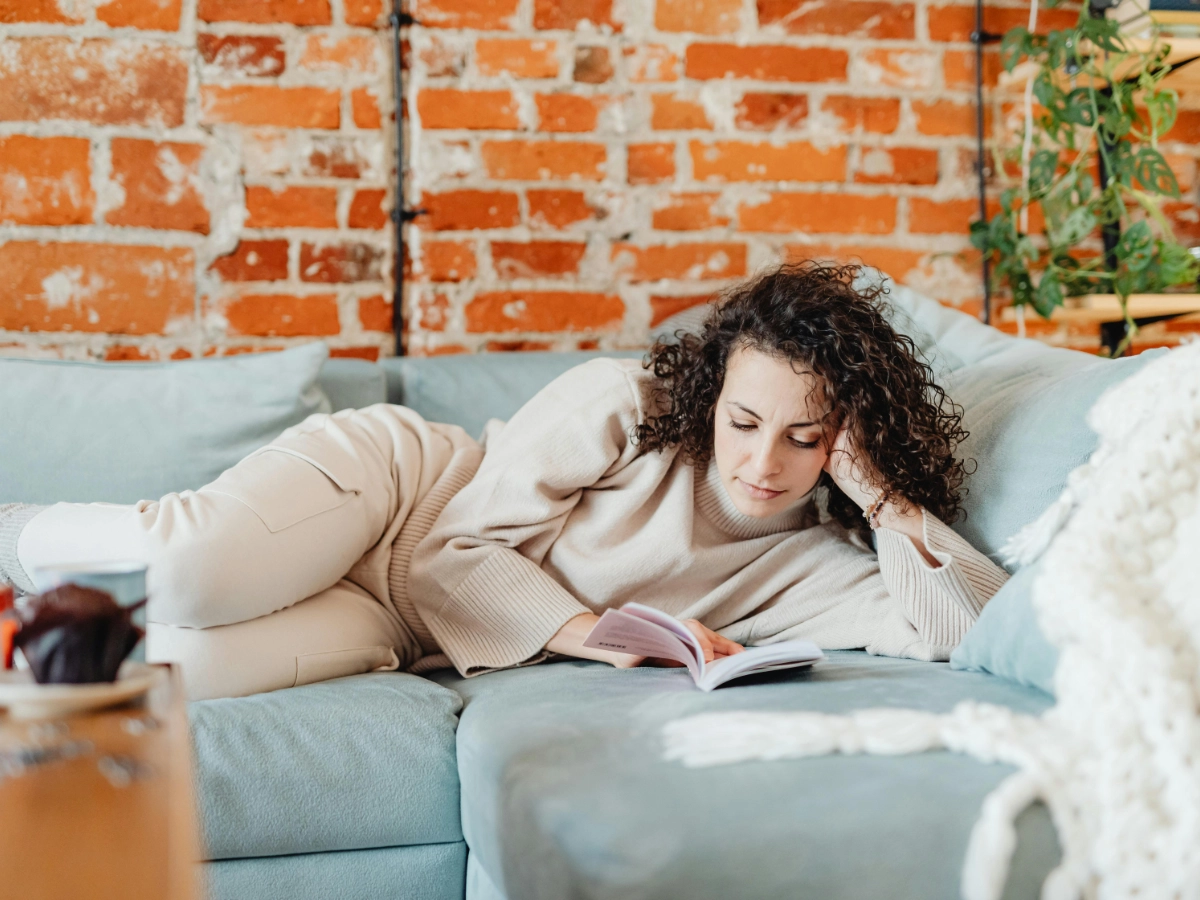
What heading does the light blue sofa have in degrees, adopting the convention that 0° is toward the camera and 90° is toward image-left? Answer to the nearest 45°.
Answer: approximately 0°

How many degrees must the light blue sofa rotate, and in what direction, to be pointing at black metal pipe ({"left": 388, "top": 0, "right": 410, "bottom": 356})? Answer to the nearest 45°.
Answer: approximately 180°

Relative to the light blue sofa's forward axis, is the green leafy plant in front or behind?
behind
